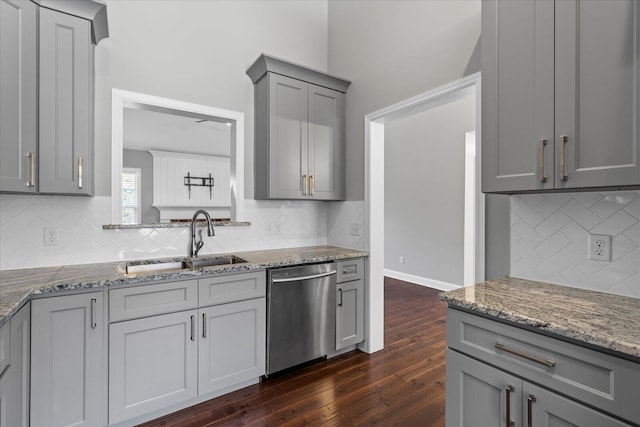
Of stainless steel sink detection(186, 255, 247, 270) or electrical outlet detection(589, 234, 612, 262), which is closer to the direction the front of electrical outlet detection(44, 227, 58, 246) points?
the electrical outlet

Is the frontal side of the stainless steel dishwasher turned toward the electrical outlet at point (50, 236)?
no

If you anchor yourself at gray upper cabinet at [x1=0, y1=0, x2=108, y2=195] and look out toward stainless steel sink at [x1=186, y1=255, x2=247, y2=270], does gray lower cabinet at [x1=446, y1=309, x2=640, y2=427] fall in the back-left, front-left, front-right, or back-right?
front-right

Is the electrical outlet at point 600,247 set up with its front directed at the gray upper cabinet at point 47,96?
no

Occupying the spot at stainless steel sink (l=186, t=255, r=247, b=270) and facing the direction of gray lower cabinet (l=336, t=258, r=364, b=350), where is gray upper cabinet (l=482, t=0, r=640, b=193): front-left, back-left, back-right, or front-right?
front-right

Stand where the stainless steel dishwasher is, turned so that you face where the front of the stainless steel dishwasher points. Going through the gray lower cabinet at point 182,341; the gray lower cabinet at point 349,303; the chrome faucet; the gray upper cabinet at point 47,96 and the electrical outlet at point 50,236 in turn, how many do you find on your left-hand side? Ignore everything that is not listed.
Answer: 1

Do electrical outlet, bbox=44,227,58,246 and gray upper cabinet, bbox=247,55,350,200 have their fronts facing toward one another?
no

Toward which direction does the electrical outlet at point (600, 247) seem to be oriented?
toward the camera

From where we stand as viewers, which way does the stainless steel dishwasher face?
facing the viewer and to the right of the viewer

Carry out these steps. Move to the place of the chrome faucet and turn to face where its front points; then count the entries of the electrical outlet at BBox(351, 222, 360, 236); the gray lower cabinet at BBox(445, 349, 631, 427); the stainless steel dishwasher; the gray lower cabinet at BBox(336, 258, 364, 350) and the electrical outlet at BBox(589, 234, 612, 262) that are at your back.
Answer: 0

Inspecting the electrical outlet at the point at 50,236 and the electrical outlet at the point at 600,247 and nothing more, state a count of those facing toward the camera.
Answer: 2

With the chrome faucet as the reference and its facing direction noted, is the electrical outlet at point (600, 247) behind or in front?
in front

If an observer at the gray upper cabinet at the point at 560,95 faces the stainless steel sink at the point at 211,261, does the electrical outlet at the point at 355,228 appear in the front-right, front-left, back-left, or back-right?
front-right

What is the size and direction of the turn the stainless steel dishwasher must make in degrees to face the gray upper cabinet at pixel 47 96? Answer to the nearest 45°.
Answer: approximately 135° to its right

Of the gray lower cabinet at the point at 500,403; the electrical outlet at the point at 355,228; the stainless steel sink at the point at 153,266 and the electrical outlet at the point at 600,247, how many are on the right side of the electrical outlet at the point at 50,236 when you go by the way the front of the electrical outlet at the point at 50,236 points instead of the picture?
0

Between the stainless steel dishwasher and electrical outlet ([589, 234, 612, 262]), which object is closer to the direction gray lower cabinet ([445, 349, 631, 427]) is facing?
the stainless steel dishwasher

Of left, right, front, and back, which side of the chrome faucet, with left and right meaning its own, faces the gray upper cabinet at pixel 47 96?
right

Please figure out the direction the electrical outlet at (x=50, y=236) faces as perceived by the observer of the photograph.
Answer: facing the viewer

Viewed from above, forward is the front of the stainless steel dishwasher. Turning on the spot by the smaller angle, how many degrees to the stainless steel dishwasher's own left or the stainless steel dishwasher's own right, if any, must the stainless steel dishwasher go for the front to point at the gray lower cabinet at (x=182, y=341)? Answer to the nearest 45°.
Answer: approximately 90° to the stainless steel dishwasher's own right

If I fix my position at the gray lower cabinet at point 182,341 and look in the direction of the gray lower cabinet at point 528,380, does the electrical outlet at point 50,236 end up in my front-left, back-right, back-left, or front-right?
back-right
